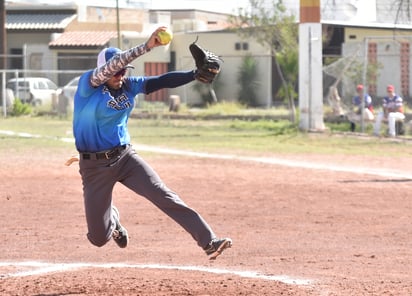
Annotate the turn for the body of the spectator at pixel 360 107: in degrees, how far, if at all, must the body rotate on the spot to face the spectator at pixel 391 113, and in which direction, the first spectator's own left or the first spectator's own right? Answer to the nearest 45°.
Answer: approximately 45° to the first spectator's own left

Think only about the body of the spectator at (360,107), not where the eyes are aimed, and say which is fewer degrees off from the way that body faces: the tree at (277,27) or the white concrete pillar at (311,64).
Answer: the white concrete pillar

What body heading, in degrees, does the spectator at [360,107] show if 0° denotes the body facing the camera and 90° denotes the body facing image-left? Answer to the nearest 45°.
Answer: approximately 0°
